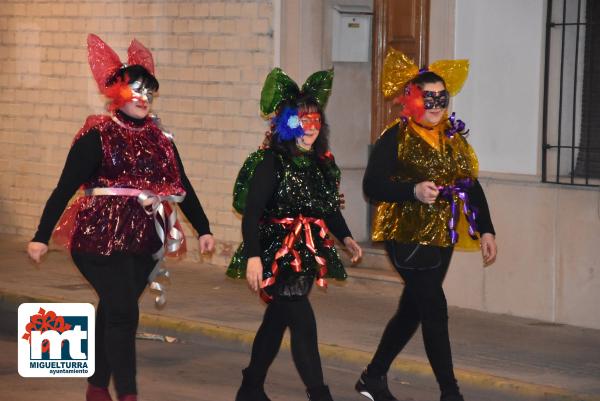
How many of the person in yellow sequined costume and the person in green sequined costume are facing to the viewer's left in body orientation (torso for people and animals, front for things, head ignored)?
0

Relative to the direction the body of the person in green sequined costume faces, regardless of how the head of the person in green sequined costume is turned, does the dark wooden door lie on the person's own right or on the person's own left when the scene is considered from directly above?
on the person's own left

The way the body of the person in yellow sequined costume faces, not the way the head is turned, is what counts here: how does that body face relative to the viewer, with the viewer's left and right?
facing the viewer and to the right of the viewer

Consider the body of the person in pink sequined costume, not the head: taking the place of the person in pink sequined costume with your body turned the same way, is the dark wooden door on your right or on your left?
on your left

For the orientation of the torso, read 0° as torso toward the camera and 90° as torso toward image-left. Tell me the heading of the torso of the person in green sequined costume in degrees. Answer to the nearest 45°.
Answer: approximately 315°

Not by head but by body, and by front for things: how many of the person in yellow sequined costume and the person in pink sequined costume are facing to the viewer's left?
0
